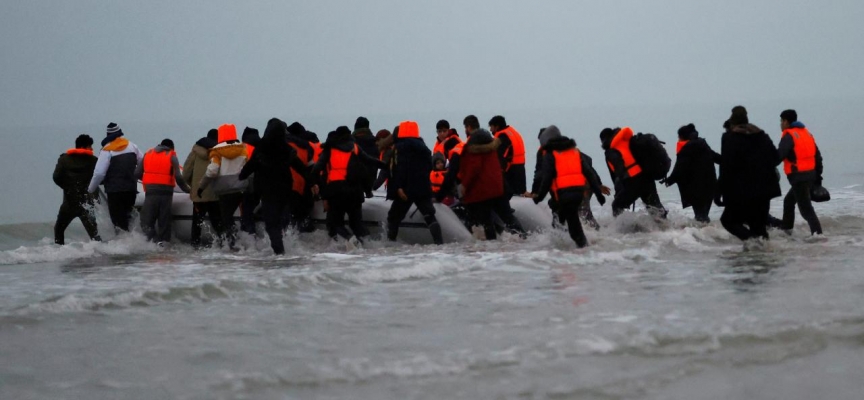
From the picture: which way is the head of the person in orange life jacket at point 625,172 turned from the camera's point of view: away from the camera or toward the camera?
away from the camera

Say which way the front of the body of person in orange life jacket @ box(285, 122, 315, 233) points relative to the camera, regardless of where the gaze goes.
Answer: away from the camera

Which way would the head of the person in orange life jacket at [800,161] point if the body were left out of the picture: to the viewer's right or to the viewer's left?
to the viewer's left

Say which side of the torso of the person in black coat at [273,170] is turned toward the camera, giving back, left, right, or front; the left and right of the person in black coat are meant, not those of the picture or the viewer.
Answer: back

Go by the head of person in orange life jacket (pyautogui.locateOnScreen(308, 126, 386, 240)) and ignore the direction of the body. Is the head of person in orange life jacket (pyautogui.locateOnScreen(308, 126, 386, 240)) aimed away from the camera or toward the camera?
away from the camera

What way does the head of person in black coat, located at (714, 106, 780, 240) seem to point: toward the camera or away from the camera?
away from the camera

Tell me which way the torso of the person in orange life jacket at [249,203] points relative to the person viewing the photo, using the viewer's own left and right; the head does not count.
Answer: facing away from the viewer

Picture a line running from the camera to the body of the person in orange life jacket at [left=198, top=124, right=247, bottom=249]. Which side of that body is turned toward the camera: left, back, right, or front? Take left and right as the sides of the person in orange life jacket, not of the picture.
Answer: back

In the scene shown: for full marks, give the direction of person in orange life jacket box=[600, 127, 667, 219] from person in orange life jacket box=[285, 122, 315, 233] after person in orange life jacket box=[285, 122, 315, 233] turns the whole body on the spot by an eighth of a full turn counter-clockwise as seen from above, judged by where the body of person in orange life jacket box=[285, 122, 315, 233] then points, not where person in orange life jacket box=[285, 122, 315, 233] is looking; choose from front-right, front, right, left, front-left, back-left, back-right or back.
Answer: back-right
